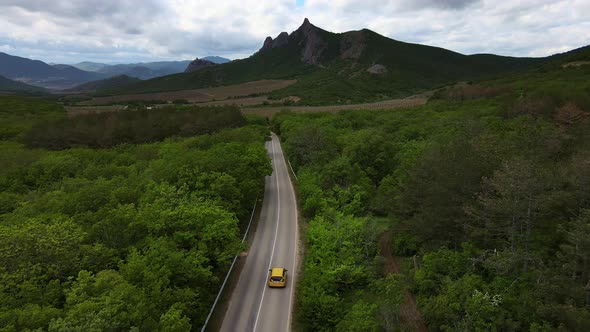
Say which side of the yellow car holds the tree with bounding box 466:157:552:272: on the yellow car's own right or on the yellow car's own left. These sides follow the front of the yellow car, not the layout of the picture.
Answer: on the yellow car's own right

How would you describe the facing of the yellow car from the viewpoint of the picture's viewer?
facing away from the viewer
